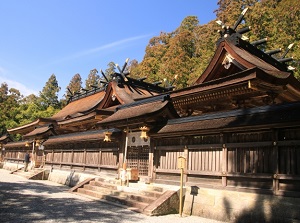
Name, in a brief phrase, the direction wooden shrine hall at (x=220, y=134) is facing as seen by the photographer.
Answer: facing the viewer and to the left of the viewer
